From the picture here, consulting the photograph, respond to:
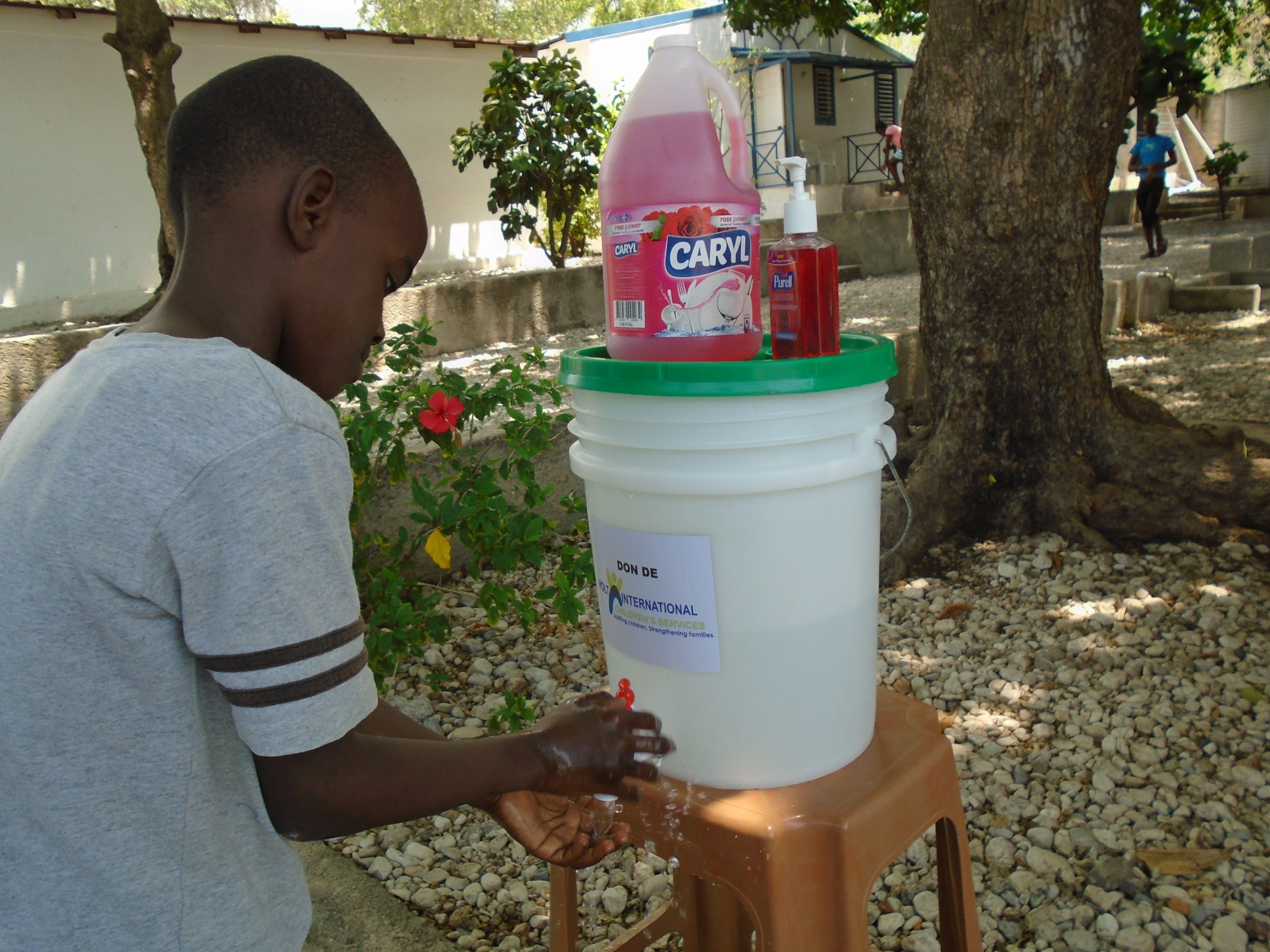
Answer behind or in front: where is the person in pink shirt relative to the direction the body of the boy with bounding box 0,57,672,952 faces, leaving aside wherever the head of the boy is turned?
in front

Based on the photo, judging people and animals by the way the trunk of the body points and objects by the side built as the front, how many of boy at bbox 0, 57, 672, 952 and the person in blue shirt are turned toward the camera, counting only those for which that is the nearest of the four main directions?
1

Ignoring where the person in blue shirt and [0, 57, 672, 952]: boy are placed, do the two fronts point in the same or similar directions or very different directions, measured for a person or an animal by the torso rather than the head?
very different directions

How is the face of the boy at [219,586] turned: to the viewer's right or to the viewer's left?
to the viewer's right

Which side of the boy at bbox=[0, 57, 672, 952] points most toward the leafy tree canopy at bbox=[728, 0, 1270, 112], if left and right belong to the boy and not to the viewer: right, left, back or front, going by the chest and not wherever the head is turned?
front

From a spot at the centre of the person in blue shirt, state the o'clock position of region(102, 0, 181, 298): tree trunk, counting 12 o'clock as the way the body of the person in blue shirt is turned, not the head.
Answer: The tree trunk is roughly at 1 o'clock from the person in blue shirt.

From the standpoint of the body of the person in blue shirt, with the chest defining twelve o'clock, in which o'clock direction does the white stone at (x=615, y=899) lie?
The white stone is roughly at 12 o'clock from the person in blue shirt.

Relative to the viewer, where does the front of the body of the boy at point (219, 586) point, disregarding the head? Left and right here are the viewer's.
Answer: facing away from the viewer and to the right of the viewer

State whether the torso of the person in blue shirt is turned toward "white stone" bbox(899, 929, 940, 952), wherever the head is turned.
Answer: yes

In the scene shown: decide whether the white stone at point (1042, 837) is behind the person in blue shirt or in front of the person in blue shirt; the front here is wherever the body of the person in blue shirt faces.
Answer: in front

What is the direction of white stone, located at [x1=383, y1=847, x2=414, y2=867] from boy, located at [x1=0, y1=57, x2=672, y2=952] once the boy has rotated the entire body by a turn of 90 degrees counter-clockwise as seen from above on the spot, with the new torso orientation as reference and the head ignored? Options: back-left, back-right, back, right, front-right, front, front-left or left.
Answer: front-right

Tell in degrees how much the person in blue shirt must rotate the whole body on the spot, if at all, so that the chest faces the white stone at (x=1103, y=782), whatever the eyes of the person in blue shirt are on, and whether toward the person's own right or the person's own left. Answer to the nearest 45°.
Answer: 0° — they already face it

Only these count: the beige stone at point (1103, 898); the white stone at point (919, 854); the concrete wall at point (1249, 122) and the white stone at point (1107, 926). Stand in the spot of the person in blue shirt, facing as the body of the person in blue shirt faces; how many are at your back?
1
